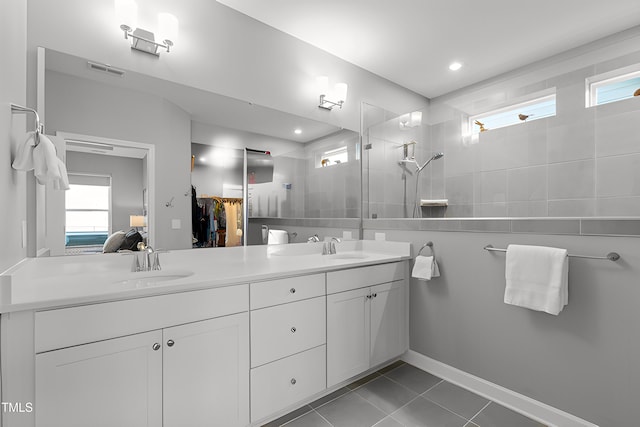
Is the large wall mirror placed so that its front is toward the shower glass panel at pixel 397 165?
no

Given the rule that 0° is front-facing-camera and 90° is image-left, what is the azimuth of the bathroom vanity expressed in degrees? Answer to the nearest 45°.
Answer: approximately 315°

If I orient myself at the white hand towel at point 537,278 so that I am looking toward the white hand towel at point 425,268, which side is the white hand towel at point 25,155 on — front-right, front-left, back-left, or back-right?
front-left

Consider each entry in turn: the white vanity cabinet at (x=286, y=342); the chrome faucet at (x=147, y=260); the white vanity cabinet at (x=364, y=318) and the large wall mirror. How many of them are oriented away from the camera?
0

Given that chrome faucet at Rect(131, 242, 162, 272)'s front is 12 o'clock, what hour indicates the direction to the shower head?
The shower head is roughly at 9 o'clock from the chrome faucet.

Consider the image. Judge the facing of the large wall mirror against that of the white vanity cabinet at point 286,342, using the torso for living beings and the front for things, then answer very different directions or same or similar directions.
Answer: same or similar directions

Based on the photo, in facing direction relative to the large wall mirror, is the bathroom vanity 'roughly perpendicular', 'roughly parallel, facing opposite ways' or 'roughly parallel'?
roughly parallel

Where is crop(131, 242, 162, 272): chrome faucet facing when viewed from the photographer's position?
facing the viewer

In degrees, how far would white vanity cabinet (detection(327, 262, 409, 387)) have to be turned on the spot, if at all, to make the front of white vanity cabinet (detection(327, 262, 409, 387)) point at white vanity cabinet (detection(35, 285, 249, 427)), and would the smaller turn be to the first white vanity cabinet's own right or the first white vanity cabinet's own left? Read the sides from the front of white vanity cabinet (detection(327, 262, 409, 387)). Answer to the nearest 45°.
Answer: approximately 90° to the first white vanity cabinet's own right

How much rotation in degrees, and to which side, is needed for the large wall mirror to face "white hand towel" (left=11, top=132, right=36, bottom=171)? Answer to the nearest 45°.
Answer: approximately 90° to its right

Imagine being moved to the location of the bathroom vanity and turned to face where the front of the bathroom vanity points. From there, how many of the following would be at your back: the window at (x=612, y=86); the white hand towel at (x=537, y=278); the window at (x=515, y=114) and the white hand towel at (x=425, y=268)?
0

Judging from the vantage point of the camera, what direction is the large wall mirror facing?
facing the viewer and to the right of the viewer

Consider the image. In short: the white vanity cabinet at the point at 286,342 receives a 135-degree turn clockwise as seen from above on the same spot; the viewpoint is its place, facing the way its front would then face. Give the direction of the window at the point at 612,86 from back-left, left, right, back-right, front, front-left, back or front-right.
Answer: back
